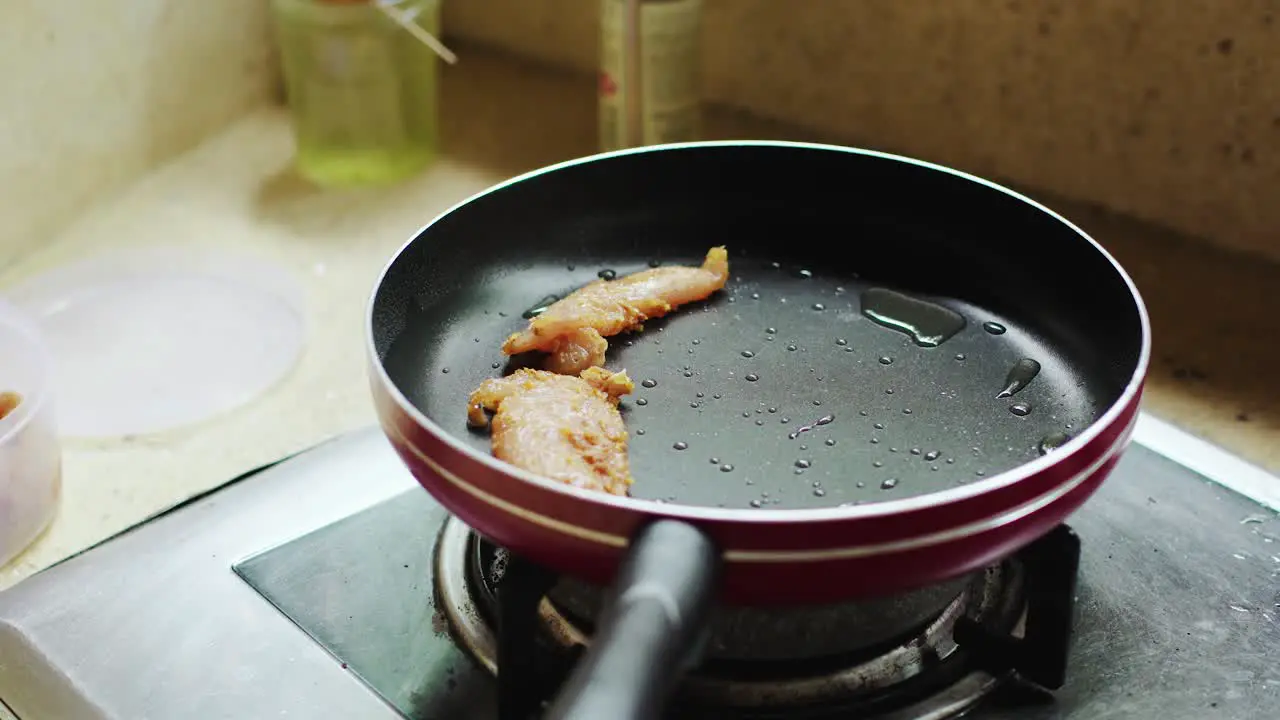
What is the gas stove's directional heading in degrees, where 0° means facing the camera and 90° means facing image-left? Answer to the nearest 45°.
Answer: approximately 45°
